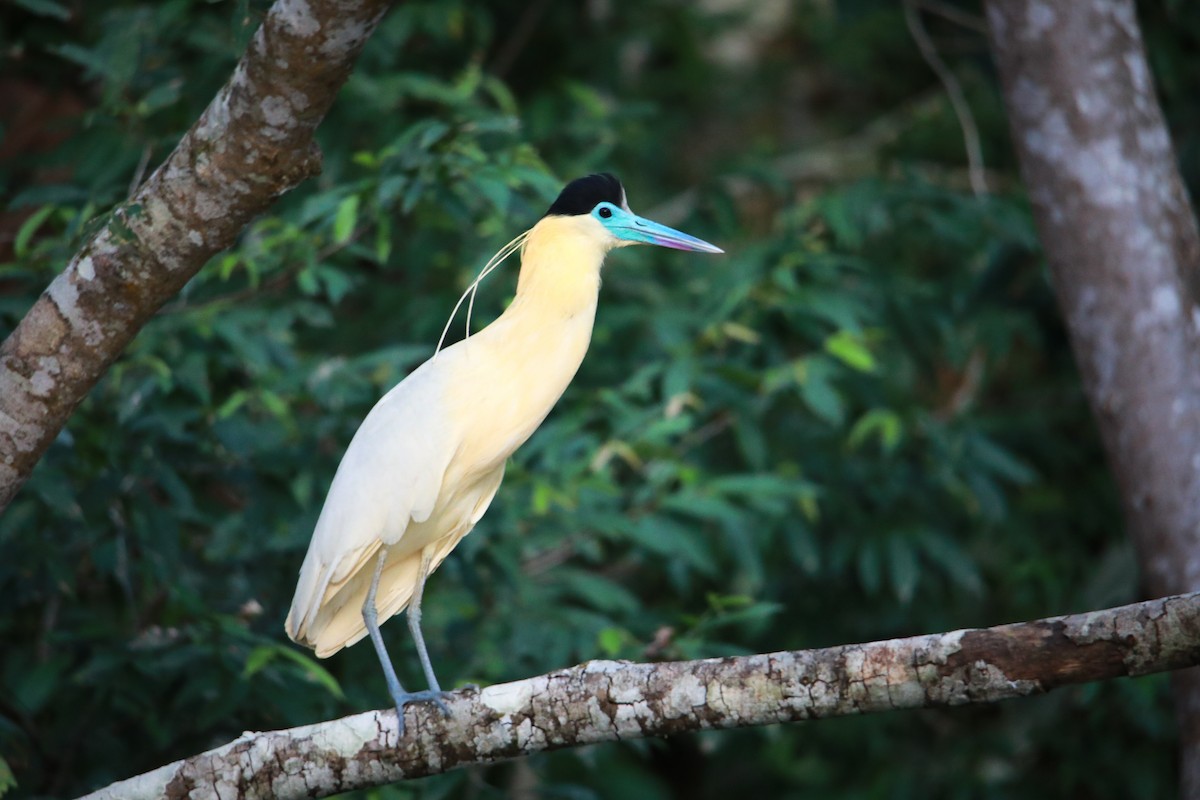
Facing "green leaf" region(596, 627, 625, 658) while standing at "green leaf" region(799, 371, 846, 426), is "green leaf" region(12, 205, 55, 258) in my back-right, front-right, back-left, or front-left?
front-right

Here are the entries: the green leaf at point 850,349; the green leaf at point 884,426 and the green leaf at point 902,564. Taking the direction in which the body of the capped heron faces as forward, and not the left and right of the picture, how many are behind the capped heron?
0

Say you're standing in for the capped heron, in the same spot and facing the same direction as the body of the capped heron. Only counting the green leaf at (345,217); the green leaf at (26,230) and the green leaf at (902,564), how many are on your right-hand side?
0

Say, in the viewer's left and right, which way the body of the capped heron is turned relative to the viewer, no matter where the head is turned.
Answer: facing to the right of the viewer

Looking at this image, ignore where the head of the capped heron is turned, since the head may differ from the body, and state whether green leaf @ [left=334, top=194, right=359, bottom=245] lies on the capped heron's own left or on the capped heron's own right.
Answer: on the capped heron's own left

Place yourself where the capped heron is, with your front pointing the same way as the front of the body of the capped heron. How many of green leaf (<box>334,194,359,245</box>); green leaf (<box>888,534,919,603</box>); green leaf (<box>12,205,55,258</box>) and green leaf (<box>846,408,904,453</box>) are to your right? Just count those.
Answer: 0

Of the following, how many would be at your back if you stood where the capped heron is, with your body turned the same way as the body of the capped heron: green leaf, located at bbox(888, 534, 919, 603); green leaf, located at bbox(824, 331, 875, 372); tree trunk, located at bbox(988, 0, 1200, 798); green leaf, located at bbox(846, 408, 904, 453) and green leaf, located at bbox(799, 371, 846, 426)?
0

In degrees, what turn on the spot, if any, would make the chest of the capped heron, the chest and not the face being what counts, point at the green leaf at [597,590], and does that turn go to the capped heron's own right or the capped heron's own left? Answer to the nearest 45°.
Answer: approximately 90° to the capped heron's own left

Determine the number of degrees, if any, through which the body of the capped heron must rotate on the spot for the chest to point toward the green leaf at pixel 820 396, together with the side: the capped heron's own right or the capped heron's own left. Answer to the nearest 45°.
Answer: approximately 45° to the capped heron's own left

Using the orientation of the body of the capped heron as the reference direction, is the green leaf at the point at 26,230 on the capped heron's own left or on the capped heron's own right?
on the capped heron's own left
